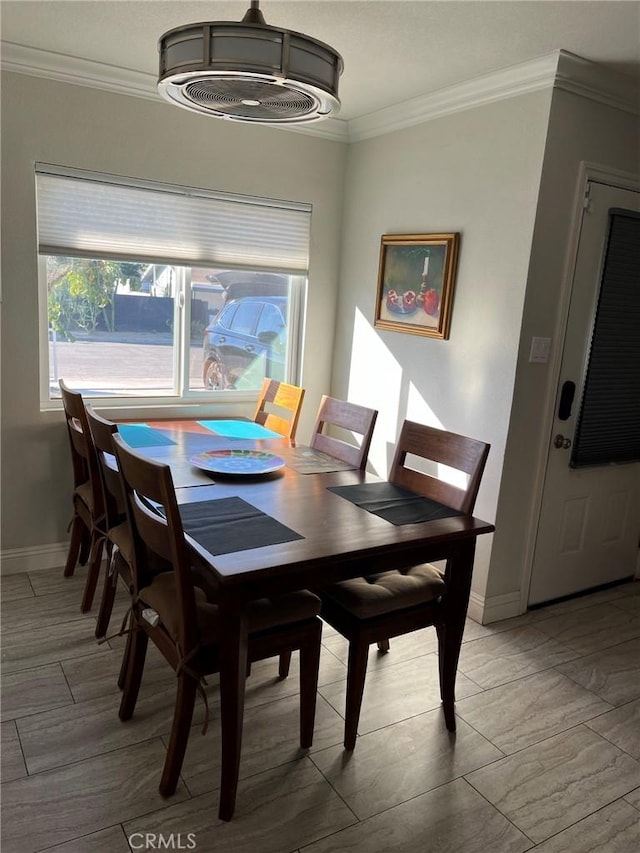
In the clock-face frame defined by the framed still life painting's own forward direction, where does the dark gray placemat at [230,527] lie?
The dark gray placemat is roughly at 11 o'clock from the framed still life painting.

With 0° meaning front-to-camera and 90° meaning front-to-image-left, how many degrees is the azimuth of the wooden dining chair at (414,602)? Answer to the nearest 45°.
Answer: approximately 45°

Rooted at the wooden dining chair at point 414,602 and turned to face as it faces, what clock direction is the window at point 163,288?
The window is roughly at 3 o'clock from the wooden dining chair.

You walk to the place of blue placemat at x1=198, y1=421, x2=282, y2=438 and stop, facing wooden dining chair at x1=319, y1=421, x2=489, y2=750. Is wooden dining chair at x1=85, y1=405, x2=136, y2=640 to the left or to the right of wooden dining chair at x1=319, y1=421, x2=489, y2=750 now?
right

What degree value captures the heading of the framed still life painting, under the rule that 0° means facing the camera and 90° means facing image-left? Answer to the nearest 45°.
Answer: approximately 45°

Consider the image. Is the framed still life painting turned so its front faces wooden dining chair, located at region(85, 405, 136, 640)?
yes

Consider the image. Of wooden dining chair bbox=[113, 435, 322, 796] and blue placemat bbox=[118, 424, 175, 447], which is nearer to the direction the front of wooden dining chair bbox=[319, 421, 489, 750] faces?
the wooden dining chair

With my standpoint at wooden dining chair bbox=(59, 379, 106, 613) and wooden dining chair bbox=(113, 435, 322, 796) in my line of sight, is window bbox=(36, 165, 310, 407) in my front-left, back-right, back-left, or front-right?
back-left
